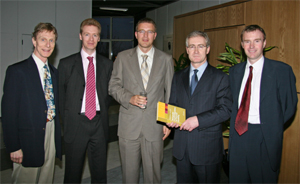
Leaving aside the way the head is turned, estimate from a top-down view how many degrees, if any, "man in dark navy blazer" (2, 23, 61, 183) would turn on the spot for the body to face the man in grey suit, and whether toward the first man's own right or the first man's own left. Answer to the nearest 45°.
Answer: approximately 45° to the first man's own left

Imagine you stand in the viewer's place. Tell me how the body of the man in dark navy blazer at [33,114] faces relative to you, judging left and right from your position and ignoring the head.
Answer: facing the viewer and to the right of the viewer

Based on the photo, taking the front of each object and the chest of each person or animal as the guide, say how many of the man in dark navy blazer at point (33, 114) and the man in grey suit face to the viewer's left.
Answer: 0
